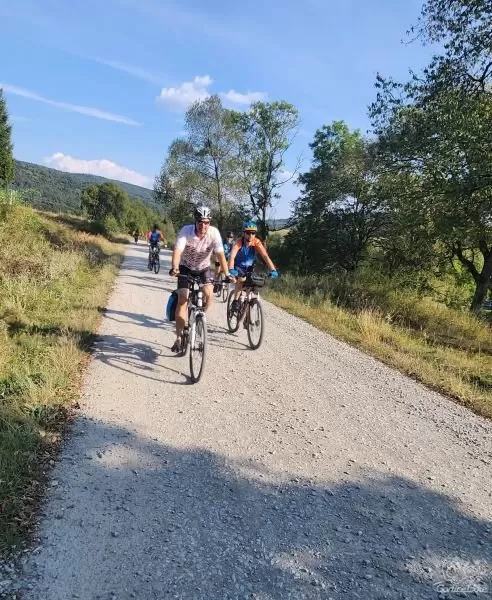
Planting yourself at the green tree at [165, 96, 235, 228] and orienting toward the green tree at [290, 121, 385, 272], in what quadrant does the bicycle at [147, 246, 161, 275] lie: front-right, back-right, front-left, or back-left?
front-right

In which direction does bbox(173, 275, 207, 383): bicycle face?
toward the camera

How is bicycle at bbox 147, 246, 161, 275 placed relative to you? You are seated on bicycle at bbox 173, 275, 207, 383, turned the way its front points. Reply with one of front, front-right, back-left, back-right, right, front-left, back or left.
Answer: back

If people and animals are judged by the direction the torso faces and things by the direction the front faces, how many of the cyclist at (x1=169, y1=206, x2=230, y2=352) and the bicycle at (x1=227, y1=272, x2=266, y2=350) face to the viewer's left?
0

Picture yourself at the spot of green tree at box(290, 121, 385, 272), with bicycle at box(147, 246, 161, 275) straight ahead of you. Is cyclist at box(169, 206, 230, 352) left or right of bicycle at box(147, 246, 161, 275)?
left

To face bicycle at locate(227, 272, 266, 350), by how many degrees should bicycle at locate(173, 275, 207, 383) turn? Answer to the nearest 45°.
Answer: approximately 135° to its left

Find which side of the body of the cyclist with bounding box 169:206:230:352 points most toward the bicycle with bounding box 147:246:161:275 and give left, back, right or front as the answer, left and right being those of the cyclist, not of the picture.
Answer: back

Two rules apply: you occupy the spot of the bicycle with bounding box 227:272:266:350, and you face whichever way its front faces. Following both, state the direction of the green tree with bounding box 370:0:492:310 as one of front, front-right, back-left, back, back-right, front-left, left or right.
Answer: left

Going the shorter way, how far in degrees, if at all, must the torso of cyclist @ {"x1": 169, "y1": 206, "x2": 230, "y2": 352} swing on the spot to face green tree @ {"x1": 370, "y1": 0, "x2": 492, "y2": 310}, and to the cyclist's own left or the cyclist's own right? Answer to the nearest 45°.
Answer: approximately 135° to the cyclist's own left

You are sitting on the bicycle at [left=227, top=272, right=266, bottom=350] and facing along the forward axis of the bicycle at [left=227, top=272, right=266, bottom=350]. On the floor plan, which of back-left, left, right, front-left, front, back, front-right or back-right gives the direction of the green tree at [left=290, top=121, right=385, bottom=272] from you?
back-left

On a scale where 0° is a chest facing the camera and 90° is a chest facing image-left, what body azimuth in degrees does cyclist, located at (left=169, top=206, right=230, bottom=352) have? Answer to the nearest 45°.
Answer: approximately 0°

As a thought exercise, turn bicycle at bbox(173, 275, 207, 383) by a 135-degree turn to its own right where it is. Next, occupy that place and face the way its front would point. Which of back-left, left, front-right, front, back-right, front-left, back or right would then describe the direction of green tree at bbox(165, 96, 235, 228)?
front-right

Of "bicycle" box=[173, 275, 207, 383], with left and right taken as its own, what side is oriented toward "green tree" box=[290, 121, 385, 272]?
back

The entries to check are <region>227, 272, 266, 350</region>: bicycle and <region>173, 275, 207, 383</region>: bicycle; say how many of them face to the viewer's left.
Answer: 0

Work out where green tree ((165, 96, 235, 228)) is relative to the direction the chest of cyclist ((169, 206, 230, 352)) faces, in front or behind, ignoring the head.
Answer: behind
